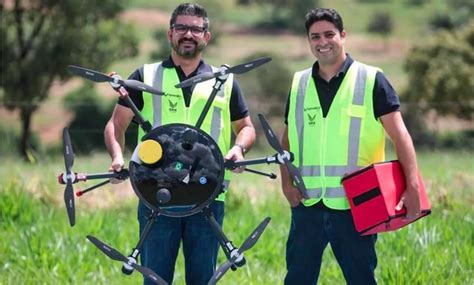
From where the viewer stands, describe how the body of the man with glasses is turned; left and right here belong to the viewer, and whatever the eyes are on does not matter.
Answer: facing the viewer

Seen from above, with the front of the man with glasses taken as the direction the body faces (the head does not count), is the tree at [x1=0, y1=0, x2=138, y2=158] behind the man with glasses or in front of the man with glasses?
behind
